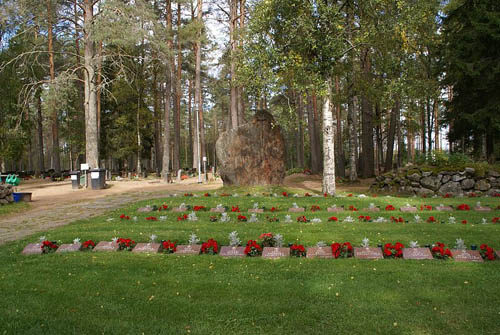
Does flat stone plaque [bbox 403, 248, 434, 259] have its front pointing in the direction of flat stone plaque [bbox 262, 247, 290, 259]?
no

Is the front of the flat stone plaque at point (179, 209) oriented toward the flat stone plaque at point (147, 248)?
yes

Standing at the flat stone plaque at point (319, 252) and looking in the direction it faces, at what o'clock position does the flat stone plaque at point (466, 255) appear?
the flat stone plaque at point (466, 255) is roughly at 9 o'clock from the flat stone plaque at point (319, 252).

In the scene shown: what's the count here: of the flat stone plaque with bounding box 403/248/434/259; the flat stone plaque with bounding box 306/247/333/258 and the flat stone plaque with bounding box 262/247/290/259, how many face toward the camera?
3

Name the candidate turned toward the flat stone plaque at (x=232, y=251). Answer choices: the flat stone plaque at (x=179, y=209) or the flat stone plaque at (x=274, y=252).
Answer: the flat stone plaque at (x=179, y=209)

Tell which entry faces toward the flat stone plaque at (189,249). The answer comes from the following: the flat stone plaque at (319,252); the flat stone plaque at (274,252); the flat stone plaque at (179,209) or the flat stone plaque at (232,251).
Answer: the flat stone plaque at (179,209)

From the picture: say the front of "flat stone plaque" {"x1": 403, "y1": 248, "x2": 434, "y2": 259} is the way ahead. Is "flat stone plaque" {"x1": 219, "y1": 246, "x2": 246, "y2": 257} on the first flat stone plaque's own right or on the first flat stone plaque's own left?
on the first flat stone plaque's own right

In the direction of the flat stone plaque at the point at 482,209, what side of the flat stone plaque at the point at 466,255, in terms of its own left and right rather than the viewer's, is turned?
back

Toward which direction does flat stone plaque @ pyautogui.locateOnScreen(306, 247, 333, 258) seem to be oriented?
toward the camera

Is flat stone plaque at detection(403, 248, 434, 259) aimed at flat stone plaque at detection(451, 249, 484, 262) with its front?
no

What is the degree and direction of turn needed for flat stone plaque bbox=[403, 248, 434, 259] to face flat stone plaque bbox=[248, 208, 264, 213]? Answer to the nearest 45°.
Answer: approximately 135° to its right

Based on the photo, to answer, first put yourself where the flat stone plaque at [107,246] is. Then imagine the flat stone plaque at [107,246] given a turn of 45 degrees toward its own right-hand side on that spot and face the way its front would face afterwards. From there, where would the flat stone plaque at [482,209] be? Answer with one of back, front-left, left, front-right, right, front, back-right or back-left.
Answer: back-left

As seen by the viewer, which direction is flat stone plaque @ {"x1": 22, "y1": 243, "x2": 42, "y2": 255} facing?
toward the camera

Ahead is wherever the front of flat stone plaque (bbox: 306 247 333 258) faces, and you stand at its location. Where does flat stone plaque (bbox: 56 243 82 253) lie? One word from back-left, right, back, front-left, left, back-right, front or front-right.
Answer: right

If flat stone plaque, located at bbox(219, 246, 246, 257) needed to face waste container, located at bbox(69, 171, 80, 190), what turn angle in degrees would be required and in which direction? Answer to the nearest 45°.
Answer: approximately 135° to its right

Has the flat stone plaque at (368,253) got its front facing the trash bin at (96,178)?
no

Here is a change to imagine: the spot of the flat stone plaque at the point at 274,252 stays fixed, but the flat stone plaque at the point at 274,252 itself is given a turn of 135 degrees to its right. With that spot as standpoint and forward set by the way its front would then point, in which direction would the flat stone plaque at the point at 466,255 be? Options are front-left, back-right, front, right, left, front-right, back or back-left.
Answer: back-right

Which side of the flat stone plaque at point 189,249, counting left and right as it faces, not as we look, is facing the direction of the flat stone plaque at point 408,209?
left

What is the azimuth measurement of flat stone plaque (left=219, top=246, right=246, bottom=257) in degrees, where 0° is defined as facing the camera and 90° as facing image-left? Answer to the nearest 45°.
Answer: approximately 0°

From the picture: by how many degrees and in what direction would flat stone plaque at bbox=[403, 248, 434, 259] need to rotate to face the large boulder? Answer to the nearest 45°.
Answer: approximately 135° to its right

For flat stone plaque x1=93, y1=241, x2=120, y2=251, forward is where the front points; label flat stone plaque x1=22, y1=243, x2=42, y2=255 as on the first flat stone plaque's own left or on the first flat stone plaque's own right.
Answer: on the first flat stone plaque's own right

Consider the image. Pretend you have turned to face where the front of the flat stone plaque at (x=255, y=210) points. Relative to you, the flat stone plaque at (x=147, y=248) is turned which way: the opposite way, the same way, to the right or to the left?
the same way

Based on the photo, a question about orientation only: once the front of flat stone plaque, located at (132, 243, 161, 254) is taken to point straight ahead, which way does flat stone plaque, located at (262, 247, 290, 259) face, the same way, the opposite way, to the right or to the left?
the same way
